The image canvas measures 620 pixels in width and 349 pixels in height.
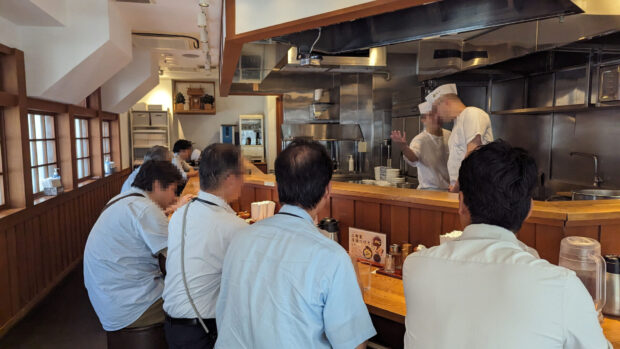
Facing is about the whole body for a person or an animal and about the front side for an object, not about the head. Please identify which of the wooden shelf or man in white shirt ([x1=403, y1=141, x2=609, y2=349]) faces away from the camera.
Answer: the man in white shirt

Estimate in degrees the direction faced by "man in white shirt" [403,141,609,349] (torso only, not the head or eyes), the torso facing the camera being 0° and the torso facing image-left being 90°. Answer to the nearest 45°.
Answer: approximately 180°

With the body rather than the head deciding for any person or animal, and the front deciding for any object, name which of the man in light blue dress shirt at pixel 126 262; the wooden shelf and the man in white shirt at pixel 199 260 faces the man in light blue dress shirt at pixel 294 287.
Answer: the wooden shelf

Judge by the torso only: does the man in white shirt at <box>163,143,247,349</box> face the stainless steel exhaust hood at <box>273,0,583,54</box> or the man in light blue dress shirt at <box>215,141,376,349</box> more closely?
the stainless steel exhaust hood

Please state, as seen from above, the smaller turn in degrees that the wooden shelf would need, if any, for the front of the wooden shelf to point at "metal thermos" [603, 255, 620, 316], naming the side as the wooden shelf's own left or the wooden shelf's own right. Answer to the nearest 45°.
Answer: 0° — it already faces it

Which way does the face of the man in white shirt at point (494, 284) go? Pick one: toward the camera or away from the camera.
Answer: away from the camera

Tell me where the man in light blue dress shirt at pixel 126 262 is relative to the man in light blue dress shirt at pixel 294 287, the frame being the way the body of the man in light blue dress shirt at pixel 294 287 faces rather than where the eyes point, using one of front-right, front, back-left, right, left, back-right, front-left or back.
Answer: left

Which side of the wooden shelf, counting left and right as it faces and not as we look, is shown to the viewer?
front

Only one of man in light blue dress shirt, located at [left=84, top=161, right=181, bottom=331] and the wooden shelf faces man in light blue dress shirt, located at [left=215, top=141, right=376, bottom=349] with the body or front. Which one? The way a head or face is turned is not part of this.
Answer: the wooden shelf

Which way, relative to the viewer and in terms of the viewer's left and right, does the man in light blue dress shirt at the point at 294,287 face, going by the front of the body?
facing away from the viewer and to the right of the viewer

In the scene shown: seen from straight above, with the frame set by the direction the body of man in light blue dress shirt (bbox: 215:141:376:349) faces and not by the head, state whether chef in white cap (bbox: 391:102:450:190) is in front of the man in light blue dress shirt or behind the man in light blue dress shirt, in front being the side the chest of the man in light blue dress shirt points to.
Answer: in front

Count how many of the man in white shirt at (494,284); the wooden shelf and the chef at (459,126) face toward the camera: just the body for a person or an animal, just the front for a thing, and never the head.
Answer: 1

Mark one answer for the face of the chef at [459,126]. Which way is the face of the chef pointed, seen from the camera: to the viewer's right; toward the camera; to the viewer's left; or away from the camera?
to the viewer's left

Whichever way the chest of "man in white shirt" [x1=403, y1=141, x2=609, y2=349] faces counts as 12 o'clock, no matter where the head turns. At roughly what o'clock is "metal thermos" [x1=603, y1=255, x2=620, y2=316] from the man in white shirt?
The metal thermos is roughly at 1 o'clock from the man in white shirt.

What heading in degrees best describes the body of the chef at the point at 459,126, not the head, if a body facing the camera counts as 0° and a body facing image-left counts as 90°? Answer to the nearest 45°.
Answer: approximately 90°
